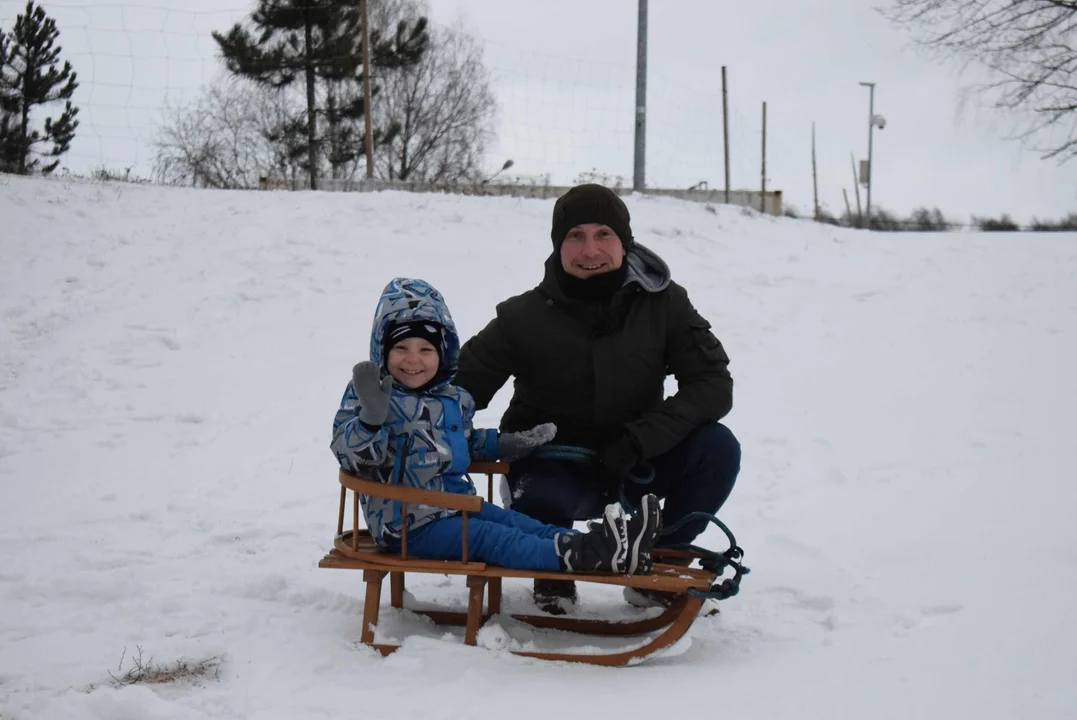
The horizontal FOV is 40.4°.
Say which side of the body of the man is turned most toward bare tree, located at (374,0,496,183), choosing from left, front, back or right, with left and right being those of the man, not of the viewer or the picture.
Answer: back

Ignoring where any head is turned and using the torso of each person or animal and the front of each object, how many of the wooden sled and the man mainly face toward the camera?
1

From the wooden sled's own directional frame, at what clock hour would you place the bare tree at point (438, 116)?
The bare tree is roughly at 9 o'clock from the wooden sled.

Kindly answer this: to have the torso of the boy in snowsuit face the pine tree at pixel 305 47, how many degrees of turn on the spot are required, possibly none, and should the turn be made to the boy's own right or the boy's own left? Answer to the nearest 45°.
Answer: approximately 135° to the boy's own left

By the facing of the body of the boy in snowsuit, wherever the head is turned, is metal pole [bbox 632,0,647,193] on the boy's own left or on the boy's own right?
on the boy's own left

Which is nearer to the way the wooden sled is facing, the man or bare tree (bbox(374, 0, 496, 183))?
the man

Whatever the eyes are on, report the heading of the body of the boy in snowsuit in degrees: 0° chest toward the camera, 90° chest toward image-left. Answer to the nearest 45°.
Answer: approximately 315°

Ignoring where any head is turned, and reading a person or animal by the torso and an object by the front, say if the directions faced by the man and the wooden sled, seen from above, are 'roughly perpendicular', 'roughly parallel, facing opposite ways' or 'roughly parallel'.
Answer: roughly perpendicular

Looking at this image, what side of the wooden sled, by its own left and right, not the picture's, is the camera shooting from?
right

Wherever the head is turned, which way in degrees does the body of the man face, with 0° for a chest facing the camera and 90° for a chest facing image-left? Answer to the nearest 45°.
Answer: approximately 0°

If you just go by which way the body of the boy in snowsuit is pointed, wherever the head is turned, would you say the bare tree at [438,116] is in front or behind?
behind

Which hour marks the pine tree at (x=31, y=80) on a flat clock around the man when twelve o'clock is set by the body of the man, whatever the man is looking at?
The pine tree is roughly at 5 o'clock from the man.
